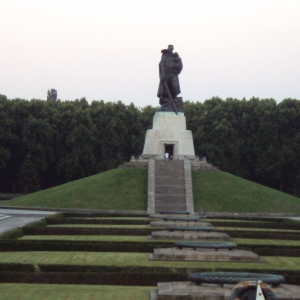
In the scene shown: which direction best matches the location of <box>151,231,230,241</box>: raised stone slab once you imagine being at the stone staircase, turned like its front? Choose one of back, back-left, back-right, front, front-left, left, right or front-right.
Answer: front

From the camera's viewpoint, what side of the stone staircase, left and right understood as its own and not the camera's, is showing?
front

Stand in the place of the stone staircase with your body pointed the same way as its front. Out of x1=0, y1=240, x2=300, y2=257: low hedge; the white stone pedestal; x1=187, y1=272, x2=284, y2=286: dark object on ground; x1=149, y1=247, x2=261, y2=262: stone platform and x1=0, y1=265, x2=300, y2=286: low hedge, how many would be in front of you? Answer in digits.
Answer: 4

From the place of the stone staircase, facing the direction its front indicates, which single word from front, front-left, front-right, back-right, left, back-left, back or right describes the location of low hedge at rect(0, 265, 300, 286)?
front

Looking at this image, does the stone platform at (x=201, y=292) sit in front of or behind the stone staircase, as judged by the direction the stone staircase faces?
in front

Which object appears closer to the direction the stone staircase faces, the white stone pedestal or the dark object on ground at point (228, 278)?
the dark object on ground

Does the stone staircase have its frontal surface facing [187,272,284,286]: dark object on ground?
yes

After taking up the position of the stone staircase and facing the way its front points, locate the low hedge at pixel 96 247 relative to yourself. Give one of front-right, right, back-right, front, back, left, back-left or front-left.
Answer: front

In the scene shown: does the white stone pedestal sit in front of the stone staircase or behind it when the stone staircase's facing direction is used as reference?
behind

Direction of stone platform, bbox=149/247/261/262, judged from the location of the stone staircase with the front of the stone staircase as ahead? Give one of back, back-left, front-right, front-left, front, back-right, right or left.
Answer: front

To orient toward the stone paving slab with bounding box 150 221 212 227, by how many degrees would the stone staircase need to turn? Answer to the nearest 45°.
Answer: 0° — it already faces it

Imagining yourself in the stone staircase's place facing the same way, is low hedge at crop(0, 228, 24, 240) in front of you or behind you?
in front

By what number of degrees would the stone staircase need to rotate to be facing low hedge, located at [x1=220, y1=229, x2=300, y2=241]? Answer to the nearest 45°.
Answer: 0° — it already faces it

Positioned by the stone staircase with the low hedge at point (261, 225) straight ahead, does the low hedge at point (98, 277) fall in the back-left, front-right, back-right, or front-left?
front-right

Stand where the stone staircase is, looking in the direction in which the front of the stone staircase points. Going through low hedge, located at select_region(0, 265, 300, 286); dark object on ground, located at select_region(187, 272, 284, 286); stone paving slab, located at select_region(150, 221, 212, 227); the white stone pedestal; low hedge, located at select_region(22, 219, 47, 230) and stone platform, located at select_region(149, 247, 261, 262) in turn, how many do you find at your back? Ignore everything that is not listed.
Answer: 1
